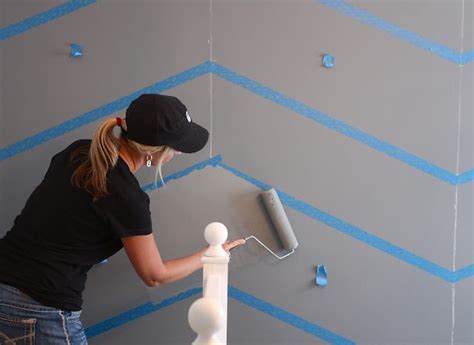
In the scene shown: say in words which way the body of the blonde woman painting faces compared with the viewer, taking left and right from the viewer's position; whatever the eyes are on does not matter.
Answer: facing away from the viewer and to the right of the viewer

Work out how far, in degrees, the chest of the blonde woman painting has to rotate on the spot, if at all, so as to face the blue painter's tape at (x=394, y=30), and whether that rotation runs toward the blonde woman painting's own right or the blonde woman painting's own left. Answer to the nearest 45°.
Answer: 0° — they already face it

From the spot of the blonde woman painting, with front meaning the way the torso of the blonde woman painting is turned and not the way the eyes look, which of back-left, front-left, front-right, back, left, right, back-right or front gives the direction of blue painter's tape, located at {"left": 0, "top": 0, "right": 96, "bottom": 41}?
front-left

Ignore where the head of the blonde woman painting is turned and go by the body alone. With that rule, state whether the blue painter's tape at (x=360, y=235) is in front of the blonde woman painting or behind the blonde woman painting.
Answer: in front

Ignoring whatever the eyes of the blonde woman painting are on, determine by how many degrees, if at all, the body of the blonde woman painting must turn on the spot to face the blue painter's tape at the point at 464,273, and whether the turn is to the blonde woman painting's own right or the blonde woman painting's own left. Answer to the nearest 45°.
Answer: approximately 45° to the blonde woman painting's own right

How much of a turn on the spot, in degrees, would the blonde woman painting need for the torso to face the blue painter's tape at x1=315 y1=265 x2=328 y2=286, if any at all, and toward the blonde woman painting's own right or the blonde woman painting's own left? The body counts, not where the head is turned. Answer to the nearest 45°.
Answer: approximately 45° to the blonde woman painting's own right
